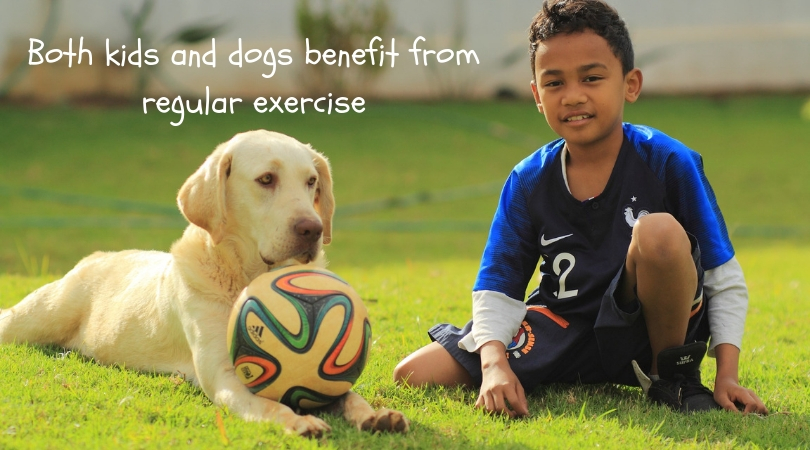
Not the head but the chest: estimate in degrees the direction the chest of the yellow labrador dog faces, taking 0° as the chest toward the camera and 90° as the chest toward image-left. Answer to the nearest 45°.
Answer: approximately 315°

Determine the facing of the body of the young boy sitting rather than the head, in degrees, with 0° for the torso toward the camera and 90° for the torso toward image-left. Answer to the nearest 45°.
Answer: approximately 0°

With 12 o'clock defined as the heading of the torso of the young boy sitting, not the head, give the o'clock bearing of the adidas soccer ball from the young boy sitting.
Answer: The adidas soccer ball is roughly at 2 o'clock from the young boy sitting.

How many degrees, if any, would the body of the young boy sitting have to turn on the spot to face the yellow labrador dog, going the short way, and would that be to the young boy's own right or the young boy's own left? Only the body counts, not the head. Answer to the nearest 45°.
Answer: approximately 90° to the young boy's own right

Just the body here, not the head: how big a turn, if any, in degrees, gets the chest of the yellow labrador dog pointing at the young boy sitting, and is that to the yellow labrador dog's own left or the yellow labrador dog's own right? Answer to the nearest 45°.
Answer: approximately 45° to the yellow labrador dog's own left

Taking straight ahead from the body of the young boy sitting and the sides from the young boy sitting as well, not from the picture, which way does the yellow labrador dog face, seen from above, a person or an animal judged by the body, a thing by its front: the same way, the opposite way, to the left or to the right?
to the left
